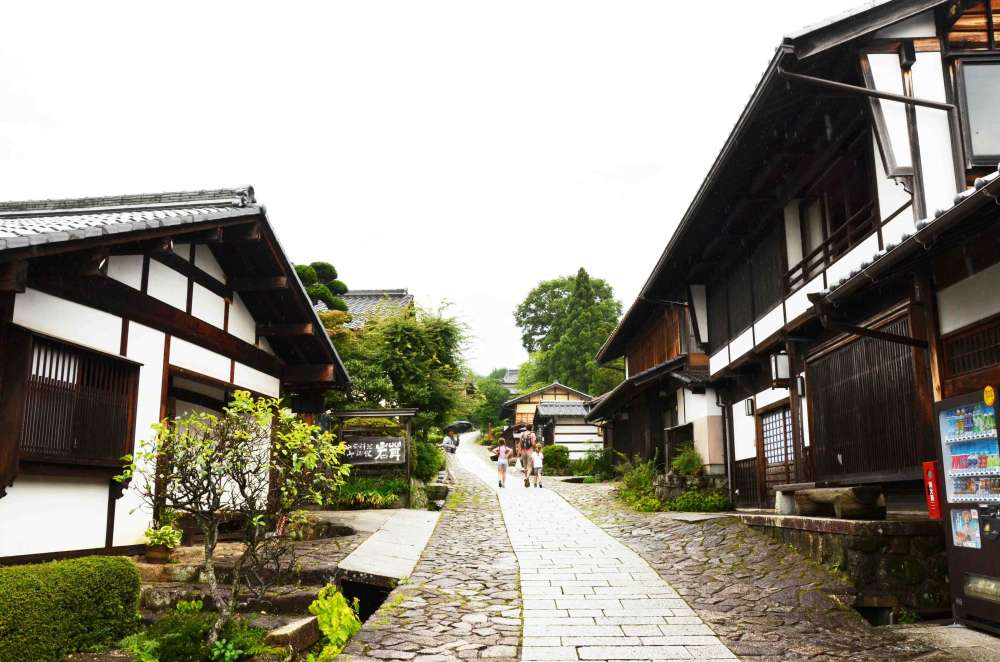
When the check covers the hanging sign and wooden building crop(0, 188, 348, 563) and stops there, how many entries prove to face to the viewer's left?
0

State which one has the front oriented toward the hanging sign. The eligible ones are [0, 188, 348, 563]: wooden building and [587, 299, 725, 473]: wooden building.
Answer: [587, 299, 725, 473]: wooden building

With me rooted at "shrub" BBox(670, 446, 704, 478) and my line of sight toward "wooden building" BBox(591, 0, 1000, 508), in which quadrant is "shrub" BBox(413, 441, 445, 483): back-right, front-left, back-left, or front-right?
back-right

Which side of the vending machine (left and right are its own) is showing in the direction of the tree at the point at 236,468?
front

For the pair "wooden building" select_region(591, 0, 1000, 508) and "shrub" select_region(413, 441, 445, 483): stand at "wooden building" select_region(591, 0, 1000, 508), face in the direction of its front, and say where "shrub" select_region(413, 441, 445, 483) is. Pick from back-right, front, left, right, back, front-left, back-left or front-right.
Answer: right

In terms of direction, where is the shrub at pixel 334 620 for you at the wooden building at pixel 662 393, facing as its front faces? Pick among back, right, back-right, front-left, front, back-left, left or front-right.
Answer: front-left

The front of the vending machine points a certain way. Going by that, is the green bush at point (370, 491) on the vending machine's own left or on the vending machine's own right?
on the vending machine's own right

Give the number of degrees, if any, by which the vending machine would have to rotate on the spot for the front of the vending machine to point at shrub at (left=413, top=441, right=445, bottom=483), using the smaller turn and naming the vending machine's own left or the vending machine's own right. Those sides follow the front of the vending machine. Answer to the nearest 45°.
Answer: approximately 90° to the vending machine's own right

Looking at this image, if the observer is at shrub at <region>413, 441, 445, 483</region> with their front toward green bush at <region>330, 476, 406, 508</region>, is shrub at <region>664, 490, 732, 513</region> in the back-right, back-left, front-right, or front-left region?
front-left

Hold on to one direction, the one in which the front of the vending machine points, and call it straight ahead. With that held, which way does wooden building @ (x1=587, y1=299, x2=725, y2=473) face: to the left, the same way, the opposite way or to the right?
the same way

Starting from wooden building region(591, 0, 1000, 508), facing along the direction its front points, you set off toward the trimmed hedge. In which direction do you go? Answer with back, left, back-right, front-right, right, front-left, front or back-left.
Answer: front

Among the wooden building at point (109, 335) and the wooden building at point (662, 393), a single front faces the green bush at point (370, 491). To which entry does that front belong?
the wooden building at point (662, 393)

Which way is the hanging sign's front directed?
toward the camera

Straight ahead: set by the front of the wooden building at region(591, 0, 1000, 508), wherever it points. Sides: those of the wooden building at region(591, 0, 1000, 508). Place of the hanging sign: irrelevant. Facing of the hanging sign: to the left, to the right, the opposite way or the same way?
to the left

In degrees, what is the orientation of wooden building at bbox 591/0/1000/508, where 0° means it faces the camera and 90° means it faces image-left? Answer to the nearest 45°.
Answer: approximately 45°
